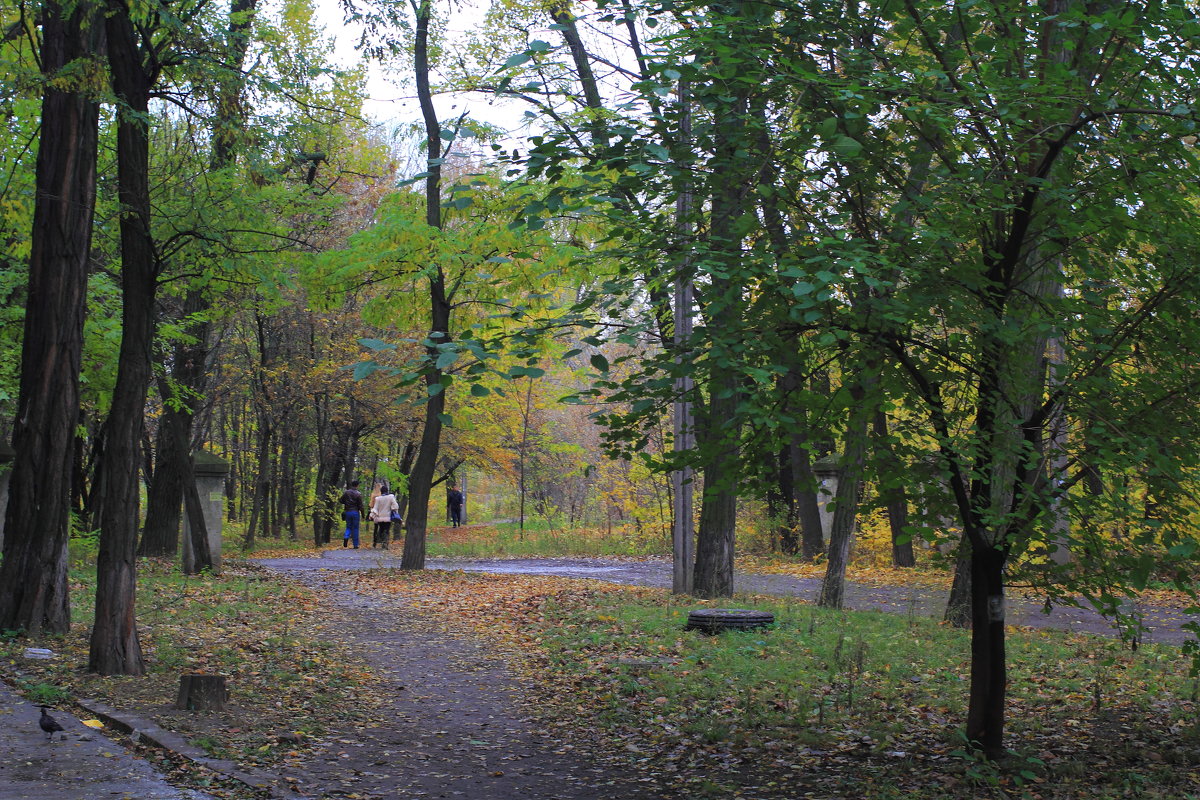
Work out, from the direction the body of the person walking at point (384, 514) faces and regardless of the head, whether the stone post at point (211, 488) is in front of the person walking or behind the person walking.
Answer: behind

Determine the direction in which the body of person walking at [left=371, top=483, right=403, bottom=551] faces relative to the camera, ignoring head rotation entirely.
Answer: away from the camera

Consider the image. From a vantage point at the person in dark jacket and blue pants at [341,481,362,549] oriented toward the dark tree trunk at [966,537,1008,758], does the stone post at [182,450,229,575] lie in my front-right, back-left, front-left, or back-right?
front-right

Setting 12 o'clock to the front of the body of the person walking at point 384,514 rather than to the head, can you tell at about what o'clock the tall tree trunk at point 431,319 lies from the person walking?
The tall tree trunk is roughly at 6 o'clock from the person walking.

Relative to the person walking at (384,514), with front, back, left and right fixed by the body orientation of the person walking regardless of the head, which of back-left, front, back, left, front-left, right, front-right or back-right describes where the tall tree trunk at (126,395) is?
back

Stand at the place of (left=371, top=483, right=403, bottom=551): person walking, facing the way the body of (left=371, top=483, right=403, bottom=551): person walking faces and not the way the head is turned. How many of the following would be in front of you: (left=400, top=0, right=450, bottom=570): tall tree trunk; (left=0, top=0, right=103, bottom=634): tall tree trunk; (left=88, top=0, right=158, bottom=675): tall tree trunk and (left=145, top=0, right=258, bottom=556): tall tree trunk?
0

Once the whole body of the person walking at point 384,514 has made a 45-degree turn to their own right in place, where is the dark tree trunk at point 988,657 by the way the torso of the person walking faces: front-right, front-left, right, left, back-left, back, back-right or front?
back-right

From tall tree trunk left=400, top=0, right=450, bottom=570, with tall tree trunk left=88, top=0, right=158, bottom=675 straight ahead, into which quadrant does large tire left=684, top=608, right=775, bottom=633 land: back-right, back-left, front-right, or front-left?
front-left

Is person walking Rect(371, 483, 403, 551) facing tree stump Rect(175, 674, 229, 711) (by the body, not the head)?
no

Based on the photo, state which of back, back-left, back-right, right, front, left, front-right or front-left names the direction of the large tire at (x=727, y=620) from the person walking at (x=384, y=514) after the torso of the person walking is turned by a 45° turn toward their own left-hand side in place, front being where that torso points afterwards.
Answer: back-left

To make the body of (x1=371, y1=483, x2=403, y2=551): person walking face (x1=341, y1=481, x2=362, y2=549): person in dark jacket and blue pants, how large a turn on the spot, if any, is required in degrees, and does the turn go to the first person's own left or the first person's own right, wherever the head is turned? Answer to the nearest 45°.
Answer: approximately 45° to the first person's own left

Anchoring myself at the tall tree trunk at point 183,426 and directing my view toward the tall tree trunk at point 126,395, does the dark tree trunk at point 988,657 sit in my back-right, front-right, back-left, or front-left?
front-left
